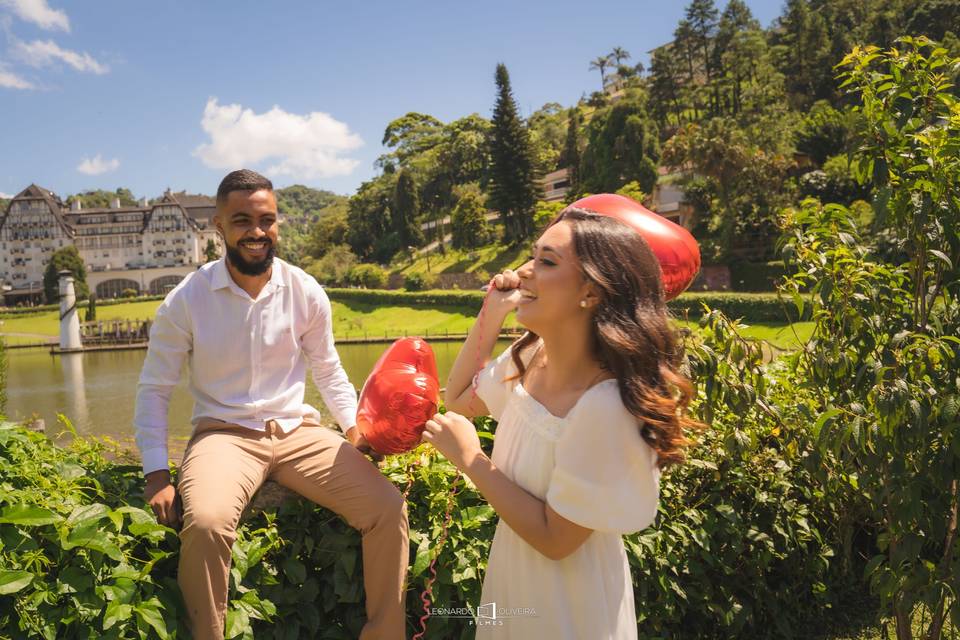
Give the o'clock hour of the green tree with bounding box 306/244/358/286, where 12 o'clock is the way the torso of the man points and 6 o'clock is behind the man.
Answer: The green tree is roughly at 6 o'clock from the man.

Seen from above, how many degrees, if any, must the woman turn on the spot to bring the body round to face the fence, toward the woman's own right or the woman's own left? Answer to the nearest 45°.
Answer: approximately 90° to the woman's own right

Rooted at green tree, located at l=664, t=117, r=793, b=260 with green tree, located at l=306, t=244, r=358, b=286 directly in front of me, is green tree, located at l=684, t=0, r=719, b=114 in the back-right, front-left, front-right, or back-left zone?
front-right

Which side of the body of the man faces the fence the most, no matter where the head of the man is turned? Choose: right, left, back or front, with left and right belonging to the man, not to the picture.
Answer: back

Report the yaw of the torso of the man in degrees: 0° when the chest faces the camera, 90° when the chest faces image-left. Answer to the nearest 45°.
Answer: approximately 0°

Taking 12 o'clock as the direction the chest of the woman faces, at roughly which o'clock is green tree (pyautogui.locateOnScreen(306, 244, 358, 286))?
The green tree is roughly at 4 o'clock from the woman.

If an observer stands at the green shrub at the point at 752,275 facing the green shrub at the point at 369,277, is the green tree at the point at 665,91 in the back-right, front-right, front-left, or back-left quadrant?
front-right

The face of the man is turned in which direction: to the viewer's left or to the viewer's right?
to the viewer's right

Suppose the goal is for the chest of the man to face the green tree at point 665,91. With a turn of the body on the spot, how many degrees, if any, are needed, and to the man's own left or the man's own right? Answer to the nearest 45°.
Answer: approximately 135° to the man's own left

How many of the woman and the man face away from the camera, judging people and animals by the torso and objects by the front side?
0

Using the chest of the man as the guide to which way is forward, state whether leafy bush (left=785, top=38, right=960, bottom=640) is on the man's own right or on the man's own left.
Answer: on the man's own left

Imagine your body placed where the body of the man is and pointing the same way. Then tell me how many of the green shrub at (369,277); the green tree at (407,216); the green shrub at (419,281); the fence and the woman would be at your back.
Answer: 4

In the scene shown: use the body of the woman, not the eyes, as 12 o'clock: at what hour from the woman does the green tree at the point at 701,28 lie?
The green tree is roughly at 5 o'clock from the woman.

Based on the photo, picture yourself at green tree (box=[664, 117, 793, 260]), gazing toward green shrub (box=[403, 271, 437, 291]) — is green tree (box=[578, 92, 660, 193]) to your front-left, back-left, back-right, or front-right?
front-right

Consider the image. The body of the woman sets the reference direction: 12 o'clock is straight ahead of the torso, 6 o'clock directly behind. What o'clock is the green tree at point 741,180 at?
The green tree is roughly at 5 o'clock from the woman.

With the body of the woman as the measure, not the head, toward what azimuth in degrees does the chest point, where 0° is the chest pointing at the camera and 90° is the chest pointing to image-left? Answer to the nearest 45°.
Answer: approximately 45°
